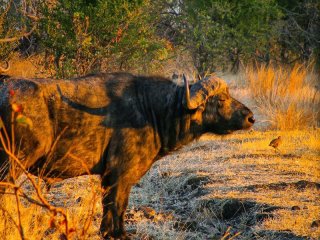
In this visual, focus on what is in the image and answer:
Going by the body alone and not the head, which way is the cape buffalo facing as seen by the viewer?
to the viewer's right
